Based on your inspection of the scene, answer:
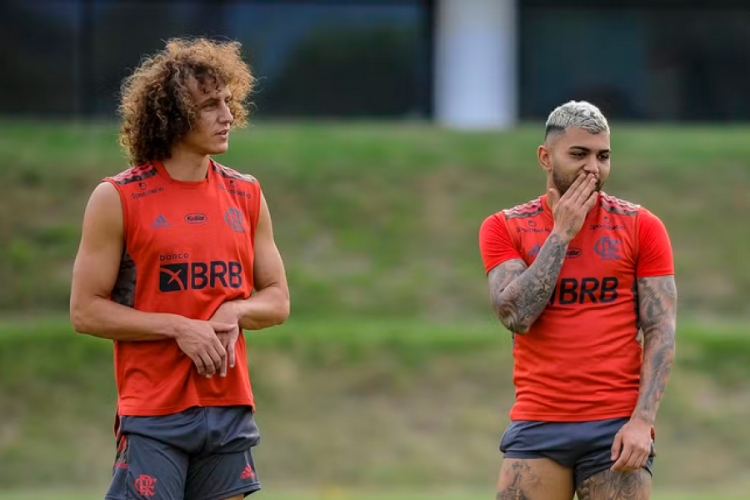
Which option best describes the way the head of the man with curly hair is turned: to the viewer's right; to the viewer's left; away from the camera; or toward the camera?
to the viewer's right

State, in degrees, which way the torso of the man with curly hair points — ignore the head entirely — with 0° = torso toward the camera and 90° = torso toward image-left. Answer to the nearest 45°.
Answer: approximately 315°
